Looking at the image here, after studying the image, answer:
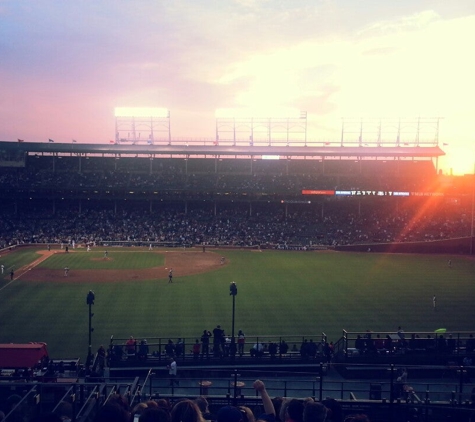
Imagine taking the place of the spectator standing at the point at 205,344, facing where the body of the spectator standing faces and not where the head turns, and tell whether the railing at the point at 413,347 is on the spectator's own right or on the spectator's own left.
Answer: on the spectator's own right

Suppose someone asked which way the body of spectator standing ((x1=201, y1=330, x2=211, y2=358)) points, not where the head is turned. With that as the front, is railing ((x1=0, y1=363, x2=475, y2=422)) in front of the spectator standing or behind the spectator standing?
behind

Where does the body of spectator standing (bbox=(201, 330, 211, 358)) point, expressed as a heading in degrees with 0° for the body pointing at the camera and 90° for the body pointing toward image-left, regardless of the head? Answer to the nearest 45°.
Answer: approximately 180°
